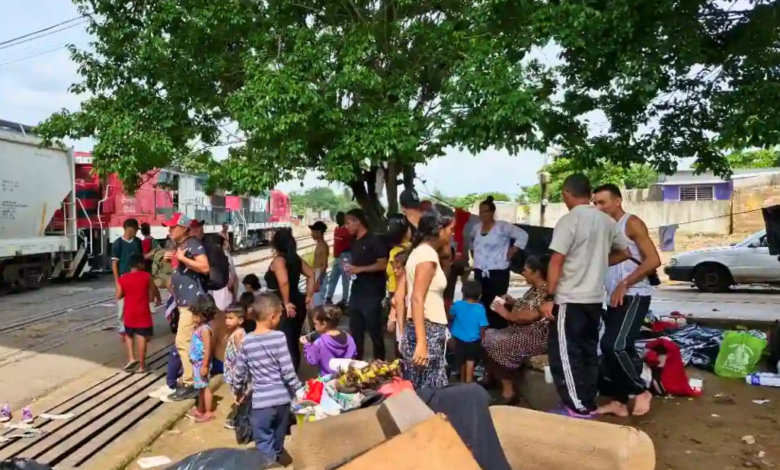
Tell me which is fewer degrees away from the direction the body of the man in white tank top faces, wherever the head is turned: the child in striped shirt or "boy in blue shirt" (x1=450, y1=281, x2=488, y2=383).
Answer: the child in striped shirt

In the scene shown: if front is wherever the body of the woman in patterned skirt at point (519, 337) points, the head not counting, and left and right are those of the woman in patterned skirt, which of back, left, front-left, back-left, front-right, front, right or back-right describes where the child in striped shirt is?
front-left

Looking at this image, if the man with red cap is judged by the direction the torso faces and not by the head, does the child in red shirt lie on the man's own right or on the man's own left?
on the man's own right

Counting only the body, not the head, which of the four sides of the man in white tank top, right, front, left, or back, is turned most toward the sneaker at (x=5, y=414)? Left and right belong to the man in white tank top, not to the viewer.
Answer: front

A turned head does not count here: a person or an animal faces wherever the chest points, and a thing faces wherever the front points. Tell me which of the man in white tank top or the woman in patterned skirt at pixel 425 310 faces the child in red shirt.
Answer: the man in white tank top

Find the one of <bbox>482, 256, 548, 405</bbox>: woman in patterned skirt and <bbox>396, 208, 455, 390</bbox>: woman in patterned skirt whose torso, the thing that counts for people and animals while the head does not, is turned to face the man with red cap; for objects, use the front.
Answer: <bbox>482, 256, 548, 405</bbox>: woman in patterned skirt

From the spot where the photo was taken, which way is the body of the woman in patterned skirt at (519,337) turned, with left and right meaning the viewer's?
facing to the left of the viewer

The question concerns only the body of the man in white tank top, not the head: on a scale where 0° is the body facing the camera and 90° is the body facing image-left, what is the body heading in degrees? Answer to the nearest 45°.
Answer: approximately 90°
